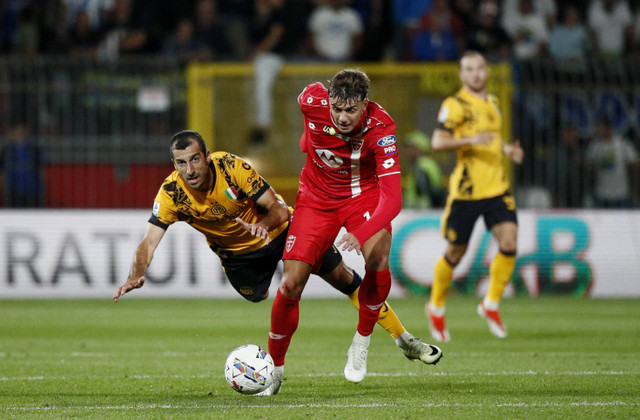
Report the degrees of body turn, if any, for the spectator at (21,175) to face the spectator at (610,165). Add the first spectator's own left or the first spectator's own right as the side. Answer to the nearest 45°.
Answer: approximately 90° to the first spectator's own left

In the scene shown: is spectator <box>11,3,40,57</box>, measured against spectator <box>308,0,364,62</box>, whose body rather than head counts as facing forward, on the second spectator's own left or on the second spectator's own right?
on the second spectator's own right

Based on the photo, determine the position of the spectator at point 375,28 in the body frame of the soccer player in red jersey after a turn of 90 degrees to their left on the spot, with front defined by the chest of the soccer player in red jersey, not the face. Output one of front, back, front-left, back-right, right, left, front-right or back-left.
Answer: left

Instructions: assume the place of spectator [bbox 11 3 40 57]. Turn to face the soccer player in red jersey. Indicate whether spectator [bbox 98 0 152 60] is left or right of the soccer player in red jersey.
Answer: left

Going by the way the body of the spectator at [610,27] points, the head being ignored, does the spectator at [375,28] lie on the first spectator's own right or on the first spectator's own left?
on the first spectator's own right

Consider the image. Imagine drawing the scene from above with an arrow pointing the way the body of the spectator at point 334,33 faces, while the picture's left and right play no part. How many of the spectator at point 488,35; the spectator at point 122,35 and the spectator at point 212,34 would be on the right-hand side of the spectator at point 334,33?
2

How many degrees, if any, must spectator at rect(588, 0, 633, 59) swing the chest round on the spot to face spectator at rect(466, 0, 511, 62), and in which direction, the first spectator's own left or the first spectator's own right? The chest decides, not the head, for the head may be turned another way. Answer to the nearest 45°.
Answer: approximately 45° to the first spectator's own right
